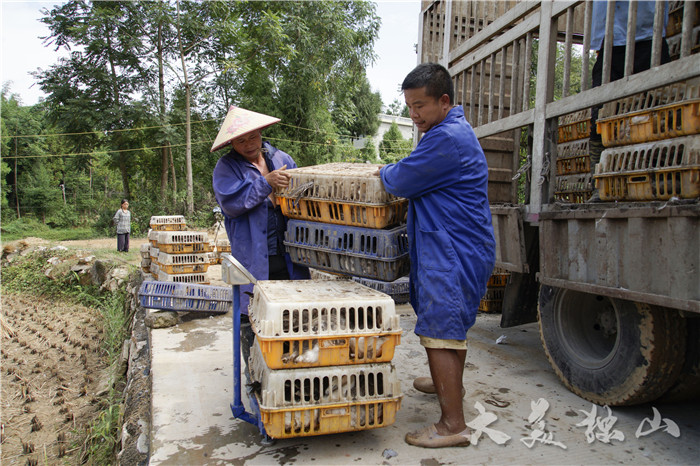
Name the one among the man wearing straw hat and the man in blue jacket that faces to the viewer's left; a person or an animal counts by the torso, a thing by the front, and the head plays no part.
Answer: the man in blue jacket

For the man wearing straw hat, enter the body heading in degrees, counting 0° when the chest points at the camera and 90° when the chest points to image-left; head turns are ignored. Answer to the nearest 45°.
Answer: approximately 315°

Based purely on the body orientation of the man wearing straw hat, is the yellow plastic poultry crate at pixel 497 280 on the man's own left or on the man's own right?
on the man's own left

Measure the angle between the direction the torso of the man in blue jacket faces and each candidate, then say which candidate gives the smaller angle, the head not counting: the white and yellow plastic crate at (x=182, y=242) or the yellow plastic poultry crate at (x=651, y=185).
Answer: the white and yellow plastic crate

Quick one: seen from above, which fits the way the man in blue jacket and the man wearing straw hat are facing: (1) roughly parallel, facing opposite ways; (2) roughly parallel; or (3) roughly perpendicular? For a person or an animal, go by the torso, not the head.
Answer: roughly parallel, facing opposite ways

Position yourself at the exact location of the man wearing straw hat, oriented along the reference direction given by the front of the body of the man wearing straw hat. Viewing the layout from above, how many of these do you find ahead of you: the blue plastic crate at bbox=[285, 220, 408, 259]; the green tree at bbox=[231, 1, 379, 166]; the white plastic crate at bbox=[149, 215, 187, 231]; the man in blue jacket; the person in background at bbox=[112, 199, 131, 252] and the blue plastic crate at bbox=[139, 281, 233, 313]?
2

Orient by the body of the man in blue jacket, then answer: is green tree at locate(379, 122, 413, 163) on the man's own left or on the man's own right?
on the man's own right

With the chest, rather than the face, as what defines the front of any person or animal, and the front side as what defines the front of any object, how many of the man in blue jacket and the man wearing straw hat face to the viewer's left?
1

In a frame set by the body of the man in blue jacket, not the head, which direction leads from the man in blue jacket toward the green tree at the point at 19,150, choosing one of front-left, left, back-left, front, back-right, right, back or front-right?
front-right

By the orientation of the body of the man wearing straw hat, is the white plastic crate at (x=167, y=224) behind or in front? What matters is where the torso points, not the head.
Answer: behind

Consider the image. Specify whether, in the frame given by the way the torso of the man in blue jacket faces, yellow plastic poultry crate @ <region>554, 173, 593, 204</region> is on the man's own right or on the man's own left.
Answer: on the man's own right

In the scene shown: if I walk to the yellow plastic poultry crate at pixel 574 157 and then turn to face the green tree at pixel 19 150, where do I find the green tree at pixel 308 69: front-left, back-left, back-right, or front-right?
front-right

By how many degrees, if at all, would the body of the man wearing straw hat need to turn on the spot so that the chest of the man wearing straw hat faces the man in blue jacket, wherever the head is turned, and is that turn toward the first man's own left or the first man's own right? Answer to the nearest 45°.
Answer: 0° — they already face them

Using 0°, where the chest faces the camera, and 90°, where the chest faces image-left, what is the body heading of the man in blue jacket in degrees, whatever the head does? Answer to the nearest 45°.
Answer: approximately 90°

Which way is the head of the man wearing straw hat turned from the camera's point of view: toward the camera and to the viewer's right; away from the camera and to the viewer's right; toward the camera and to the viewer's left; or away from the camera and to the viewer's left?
toward the camera and to the viewer's right
